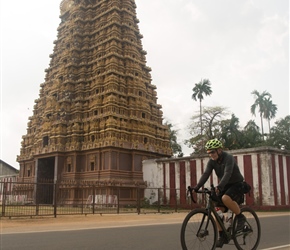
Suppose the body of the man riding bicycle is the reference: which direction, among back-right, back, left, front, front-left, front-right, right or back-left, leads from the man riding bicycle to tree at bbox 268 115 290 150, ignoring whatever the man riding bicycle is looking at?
back-right

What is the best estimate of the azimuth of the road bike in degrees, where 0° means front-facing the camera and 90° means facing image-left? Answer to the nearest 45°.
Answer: approximately 45°

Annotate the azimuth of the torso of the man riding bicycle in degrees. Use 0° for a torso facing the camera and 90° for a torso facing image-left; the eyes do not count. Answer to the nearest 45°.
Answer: approximately 45°

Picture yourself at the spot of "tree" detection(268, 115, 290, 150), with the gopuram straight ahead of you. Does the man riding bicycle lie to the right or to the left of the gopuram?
left

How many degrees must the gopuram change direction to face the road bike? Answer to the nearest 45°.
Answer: approximately 45° to its left

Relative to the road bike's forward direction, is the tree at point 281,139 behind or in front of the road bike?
behind

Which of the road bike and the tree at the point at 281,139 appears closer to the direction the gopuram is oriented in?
the road bike
